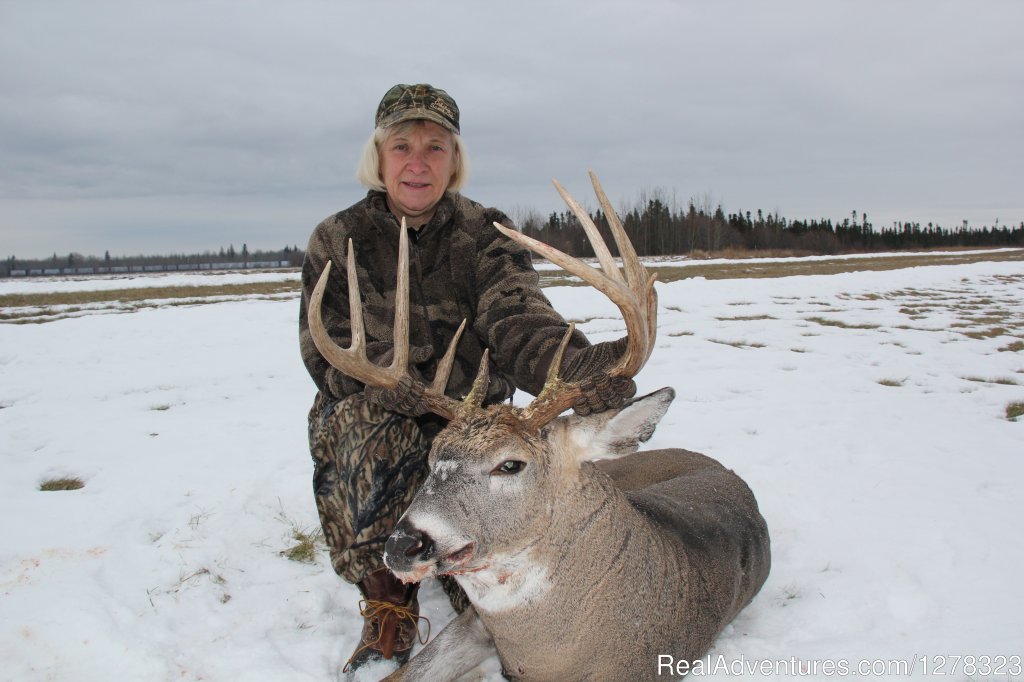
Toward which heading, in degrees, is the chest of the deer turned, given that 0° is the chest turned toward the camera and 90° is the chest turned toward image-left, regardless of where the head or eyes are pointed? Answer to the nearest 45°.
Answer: approximately 45°

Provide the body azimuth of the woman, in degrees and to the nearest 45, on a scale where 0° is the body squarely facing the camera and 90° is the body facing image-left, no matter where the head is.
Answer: approximately 0°

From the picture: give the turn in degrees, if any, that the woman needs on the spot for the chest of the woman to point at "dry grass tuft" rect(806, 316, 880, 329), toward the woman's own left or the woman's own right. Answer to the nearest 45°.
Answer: approximately 135° to the woman's own left

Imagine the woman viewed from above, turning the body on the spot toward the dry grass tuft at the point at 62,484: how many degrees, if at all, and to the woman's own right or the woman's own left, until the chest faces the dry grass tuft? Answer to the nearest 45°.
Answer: approximately 135° to the woman's own right
